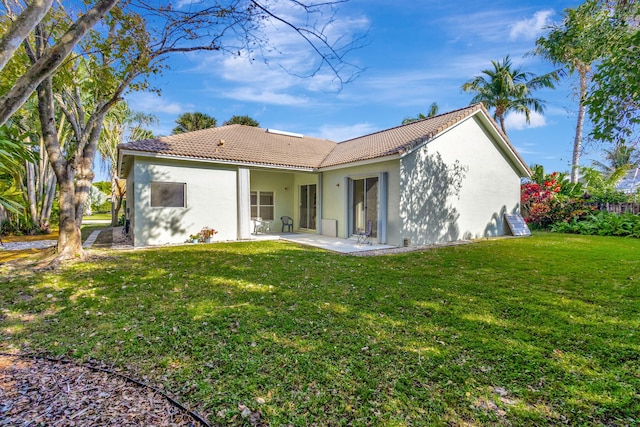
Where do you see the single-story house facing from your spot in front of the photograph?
facing away from the viewer

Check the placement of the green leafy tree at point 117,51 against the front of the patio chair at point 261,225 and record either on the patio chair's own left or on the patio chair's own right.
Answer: on the patio chair's own right

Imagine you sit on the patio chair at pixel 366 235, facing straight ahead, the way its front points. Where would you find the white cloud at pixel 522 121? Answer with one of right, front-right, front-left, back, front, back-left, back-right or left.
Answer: back-right

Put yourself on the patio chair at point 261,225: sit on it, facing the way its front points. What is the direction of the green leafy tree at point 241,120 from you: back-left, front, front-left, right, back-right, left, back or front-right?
back-left

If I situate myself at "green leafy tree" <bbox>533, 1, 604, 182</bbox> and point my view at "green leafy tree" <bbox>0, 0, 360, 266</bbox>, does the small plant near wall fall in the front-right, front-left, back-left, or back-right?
front-right

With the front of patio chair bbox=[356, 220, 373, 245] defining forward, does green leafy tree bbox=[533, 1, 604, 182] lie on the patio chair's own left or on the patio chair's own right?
on the patio chair's own left

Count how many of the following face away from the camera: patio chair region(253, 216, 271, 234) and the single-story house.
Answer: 1

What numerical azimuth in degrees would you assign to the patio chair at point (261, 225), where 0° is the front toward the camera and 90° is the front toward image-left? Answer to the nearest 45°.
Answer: approximately 315°

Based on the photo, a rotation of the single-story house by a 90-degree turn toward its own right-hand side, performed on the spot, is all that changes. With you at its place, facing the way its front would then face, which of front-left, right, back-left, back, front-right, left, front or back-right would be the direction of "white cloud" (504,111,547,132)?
front-left
